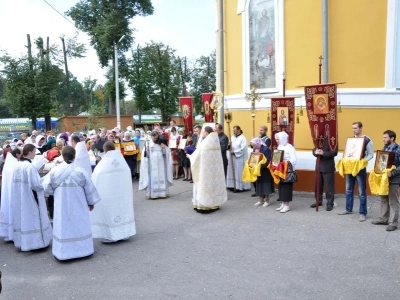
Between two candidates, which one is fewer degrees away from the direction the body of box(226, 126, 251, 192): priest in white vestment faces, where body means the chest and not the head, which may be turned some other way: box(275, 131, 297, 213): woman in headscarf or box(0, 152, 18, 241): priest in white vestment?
the priest in white vestment

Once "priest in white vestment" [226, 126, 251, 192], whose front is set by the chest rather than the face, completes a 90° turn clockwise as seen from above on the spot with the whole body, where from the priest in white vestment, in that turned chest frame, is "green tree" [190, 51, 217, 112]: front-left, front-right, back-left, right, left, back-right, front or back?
front-right

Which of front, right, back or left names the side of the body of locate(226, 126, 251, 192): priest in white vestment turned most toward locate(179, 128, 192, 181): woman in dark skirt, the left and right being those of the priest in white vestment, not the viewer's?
right

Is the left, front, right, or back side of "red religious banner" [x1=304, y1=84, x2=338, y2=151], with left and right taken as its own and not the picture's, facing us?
front

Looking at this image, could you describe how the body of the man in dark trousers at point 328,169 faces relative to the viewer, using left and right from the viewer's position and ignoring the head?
facing the viewer and to the left of the viewer

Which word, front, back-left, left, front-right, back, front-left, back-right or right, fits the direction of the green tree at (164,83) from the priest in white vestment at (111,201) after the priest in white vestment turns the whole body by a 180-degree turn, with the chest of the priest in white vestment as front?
back

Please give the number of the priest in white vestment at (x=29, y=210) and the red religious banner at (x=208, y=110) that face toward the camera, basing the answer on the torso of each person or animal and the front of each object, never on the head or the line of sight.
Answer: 1

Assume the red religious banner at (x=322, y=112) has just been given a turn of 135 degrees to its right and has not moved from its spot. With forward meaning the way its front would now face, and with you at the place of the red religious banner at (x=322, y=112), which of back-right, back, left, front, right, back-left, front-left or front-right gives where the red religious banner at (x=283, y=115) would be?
front

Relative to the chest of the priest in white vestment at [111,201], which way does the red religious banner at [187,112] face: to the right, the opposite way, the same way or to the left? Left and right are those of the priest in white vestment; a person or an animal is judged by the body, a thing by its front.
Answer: the opposite way

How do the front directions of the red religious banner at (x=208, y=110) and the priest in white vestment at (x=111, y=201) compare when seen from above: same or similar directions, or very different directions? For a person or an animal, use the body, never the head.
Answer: very different directions

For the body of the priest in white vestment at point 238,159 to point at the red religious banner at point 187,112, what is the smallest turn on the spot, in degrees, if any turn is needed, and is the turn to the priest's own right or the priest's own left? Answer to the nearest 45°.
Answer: approximately 90° to the priest's own right

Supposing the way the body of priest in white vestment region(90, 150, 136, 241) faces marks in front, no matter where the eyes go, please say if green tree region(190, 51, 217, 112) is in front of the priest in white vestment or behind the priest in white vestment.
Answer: in front

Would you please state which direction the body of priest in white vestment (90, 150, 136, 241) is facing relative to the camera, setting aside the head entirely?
away from the camera
